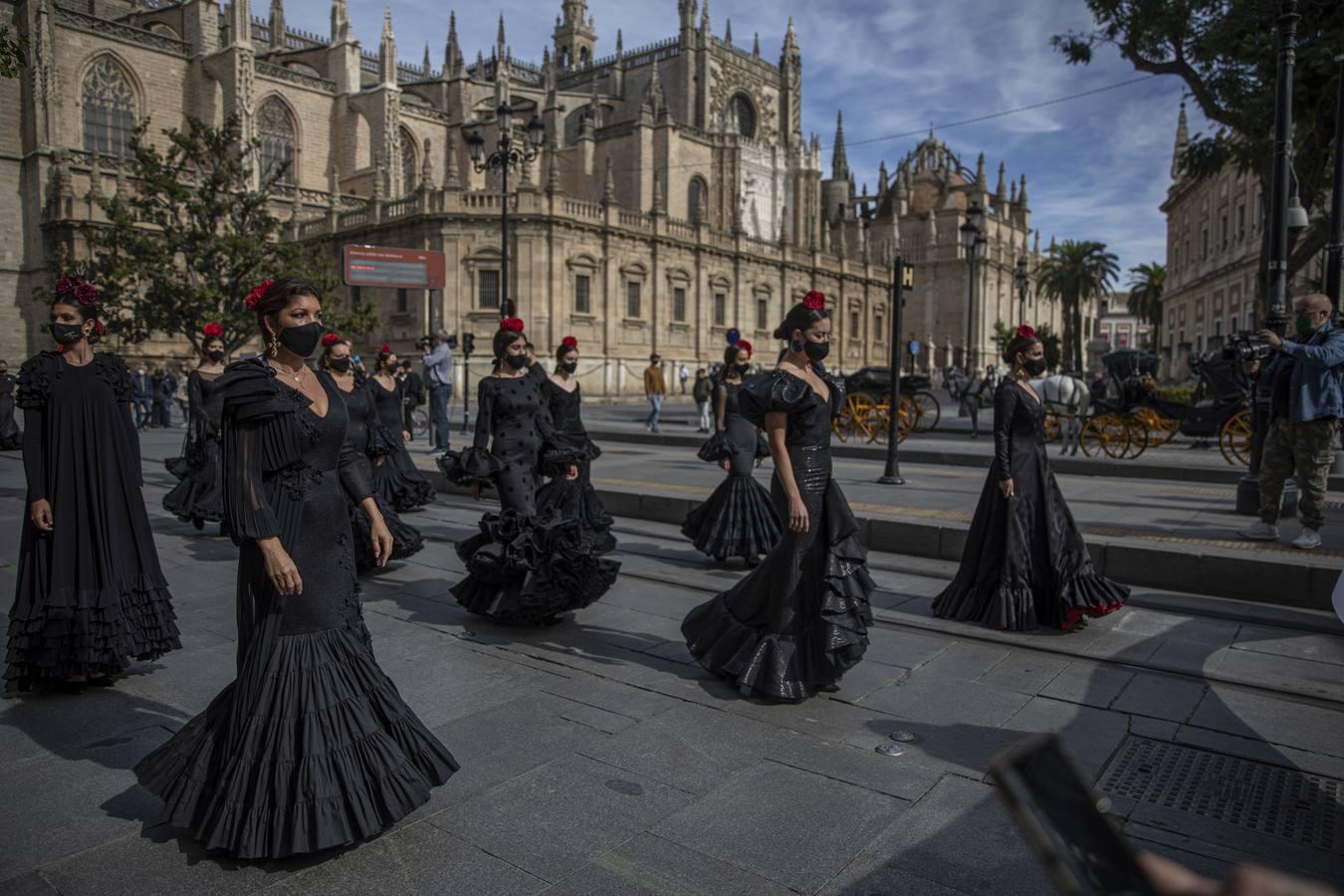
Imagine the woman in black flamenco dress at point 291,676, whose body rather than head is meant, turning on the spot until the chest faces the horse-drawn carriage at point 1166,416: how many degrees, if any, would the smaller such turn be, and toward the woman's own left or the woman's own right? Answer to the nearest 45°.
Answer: approximately 90° to the woman's own left

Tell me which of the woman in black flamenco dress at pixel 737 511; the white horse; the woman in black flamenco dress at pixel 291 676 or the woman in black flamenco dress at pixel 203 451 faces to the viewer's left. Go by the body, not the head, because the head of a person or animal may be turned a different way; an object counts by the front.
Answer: the white horse

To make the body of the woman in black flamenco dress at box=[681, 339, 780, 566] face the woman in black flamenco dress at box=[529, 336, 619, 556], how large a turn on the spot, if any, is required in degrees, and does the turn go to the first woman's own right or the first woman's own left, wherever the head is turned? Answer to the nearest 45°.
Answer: approximately 135° to the first woman's own right

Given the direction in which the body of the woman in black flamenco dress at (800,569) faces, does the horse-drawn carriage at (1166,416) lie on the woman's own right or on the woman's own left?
on the woman's own left

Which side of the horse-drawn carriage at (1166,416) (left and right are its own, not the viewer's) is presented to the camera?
left

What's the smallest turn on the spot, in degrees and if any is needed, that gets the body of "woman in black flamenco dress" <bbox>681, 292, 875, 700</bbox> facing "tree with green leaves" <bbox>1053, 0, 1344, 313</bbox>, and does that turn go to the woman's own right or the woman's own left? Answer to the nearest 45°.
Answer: approximately 90° to the woman's own left

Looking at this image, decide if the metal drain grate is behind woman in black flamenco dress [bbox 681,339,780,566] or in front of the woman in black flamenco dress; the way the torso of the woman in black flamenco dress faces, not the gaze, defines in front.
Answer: in front

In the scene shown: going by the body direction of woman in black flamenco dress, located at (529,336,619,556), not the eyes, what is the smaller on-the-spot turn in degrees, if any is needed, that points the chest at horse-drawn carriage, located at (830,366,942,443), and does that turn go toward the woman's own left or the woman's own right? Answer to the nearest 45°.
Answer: approximately 90° to the woman's own left

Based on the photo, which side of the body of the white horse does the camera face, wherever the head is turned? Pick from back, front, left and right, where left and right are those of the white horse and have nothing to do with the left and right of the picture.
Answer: left

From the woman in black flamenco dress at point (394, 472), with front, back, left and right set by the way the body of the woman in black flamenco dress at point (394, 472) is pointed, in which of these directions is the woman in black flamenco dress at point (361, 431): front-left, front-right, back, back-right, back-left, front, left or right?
front-right

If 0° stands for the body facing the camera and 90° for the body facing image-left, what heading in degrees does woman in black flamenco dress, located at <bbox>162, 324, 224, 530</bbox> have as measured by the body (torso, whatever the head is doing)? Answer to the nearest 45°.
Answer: approximately 315°

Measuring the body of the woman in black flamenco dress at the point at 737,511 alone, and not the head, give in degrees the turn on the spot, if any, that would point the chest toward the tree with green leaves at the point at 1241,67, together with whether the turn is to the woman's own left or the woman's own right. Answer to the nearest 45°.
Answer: approximately 90° to the woman's own left

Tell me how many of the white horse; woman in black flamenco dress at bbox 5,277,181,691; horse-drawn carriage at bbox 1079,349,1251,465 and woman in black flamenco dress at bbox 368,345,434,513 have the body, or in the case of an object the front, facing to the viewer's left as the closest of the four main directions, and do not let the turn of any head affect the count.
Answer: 2
